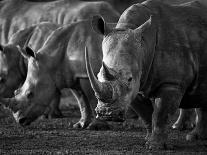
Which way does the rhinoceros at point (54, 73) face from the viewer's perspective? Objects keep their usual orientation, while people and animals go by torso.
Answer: to the viewer's left

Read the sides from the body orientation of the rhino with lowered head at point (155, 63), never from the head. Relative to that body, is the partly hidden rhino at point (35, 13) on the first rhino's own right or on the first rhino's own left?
on the first rhino's own right

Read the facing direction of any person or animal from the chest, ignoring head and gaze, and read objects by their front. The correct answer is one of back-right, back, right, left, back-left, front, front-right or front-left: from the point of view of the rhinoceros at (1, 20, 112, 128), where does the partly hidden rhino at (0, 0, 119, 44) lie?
right

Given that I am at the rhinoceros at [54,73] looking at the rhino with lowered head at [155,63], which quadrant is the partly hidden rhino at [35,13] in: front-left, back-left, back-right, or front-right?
back-left

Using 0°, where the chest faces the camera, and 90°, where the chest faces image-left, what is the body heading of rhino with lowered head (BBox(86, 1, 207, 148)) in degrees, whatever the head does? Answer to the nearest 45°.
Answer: approximately 45°

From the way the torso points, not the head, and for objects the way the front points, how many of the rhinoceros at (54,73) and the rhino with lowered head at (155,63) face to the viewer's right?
0

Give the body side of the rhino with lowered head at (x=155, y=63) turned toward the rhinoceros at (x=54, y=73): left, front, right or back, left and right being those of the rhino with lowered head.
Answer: right

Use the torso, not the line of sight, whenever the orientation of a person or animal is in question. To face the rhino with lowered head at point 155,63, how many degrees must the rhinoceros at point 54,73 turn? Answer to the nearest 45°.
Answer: approximately 135° to its left
